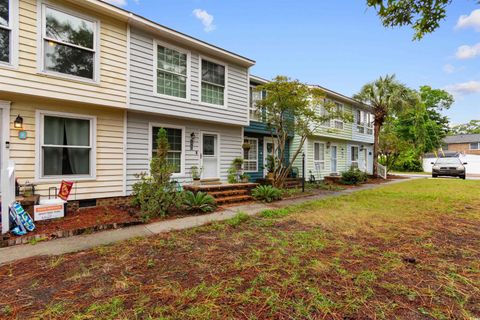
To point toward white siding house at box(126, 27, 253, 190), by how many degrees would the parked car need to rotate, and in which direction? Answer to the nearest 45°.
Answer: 0° — it already faces it

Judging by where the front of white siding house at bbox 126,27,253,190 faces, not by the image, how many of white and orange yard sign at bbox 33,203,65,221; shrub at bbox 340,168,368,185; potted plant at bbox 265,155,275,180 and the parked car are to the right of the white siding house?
1

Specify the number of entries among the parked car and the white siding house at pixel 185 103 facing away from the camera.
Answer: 0

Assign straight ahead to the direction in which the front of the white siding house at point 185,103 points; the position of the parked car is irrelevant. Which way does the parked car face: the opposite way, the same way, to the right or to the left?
to the right

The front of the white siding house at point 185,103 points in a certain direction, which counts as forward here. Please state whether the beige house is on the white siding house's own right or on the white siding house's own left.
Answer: on the white siding house's own right

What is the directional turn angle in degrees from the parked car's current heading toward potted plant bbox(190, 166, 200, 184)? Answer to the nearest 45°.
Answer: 0° — it already faces it

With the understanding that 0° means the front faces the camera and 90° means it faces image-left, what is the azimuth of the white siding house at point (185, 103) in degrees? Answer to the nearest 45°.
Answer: approximately 315°

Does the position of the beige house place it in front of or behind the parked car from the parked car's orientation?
in front

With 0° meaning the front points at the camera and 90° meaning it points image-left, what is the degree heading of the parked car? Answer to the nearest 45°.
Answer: approximately 0°

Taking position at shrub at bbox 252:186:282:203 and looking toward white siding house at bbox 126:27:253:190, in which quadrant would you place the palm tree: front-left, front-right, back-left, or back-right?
back-right

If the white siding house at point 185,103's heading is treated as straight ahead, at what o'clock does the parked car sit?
The parked car is roughly at 10 o'clock from the white siding house.
